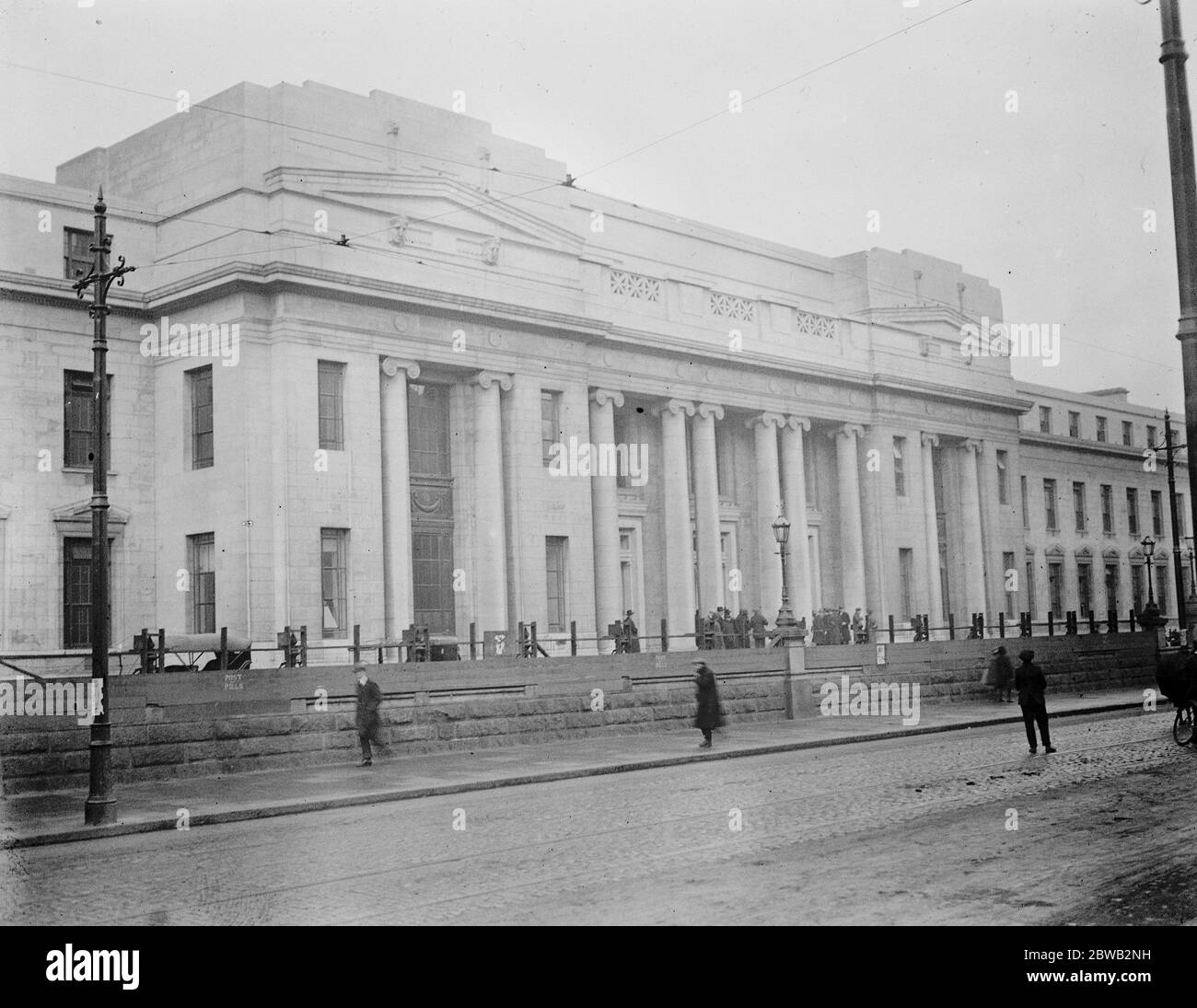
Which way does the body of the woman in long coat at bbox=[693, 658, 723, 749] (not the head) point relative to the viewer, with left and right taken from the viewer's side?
facing to the left of the viewer

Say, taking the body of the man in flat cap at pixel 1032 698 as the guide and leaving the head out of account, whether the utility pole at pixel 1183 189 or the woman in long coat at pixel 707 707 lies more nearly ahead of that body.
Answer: the woman in long coat

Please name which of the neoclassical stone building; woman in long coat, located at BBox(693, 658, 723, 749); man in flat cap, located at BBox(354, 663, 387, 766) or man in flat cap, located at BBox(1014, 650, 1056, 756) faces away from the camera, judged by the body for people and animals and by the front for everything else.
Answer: man in flat cap, located at BBox(1014, 650, 1056, 756)

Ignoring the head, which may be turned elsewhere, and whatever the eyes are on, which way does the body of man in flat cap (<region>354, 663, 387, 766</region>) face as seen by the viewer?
to the viewer's left

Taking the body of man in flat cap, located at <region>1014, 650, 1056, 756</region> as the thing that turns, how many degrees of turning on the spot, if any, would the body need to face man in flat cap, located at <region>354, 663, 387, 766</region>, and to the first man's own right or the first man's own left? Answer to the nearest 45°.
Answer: approximately 90° to the first man's own left

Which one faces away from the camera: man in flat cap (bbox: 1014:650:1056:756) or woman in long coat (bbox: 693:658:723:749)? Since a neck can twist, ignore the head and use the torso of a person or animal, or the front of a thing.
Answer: the man in flat cap

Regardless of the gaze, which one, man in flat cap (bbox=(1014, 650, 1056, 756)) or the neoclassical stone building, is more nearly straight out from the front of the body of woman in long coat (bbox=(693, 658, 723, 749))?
the neoclassical stone building

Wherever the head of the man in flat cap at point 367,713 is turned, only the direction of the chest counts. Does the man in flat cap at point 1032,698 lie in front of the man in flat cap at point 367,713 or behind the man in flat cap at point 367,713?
behind

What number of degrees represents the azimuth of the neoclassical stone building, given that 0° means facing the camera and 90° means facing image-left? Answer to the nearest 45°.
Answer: approximately 315°

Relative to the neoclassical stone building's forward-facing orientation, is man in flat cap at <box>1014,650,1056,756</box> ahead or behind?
ahead

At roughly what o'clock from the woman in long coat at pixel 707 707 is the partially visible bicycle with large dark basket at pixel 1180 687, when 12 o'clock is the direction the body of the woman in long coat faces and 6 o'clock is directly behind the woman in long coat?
The partially visible bicycle with large dark basket is roughly at 7 o'clock from the woman in long coat.

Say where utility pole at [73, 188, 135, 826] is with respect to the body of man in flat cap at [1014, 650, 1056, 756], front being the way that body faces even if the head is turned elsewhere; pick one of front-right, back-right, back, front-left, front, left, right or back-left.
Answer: back-left

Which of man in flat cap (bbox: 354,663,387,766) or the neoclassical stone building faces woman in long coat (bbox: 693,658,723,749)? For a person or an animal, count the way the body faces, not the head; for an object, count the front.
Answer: the neoclassical stone building

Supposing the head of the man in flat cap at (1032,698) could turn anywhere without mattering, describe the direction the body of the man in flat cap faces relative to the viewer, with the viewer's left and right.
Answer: facing away from the viewer
